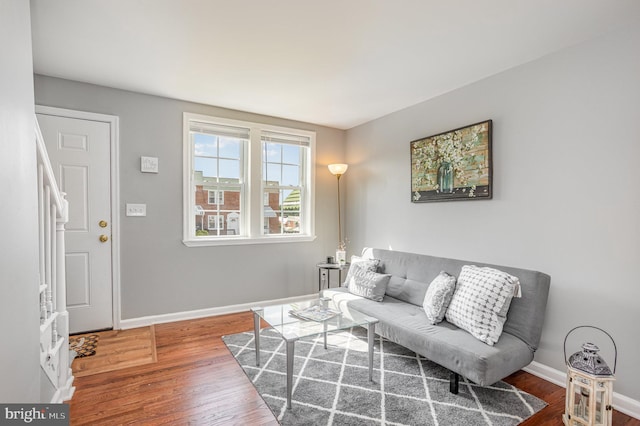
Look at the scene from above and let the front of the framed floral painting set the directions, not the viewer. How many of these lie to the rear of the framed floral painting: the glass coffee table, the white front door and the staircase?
0

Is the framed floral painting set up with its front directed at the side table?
no

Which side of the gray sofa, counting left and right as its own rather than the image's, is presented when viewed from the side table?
right

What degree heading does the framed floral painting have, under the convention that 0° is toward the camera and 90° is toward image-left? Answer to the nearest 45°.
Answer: approximately 45°

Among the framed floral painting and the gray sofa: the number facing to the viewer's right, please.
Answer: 0

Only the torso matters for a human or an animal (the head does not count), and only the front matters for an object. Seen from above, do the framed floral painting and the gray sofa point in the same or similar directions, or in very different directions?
same or similar directions

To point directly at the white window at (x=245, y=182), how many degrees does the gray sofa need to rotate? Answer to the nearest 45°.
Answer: approximately 45° to its right

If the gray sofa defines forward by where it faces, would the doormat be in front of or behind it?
in front

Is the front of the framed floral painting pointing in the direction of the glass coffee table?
yes

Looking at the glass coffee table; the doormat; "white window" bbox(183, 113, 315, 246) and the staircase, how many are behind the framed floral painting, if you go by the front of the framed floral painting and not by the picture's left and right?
0

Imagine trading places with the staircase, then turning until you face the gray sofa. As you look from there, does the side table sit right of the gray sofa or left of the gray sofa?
left

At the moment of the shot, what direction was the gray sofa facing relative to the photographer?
facing the viewer and to the left of the viewer
